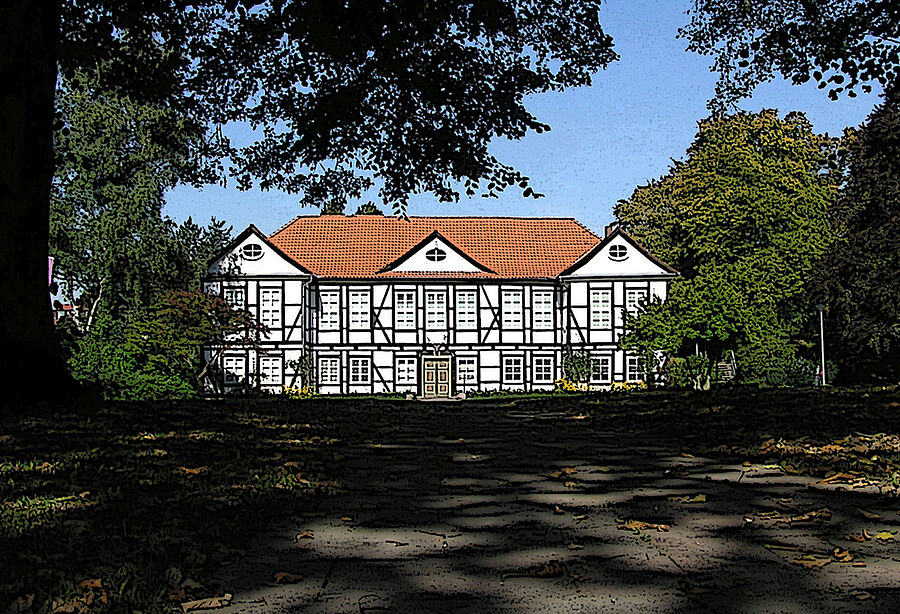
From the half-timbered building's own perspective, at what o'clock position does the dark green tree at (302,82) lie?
The dark green tree is roughly at 12 o'clock from the half-timbered building.

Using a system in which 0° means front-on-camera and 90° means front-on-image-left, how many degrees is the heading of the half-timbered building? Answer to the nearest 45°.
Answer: approximately 0°

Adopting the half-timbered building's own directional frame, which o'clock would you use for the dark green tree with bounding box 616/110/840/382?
The dark green tree is roughly at 9 o'clock from the half-timbered building.

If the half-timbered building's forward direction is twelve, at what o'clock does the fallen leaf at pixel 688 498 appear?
The fallen leaf is roughly at 12 o'clock from the half-timbered building.

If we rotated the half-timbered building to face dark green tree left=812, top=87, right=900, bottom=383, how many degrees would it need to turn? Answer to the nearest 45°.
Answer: approximately 90° to its left

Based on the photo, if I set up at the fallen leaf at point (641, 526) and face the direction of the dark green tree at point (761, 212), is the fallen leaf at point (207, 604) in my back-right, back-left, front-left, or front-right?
back-left

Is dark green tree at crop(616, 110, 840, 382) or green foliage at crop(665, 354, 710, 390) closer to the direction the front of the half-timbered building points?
the green foliage

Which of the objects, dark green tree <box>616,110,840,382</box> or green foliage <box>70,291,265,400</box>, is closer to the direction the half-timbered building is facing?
the green foliage

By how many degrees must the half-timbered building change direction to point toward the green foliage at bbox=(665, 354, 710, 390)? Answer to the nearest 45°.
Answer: approximately 45° to its left
